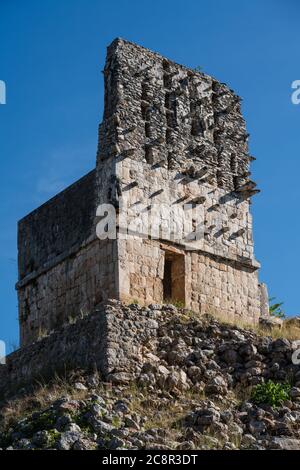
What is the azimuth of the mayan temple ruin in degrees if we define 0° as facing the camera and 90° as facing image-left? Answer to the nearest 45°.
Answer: approximately 315°
